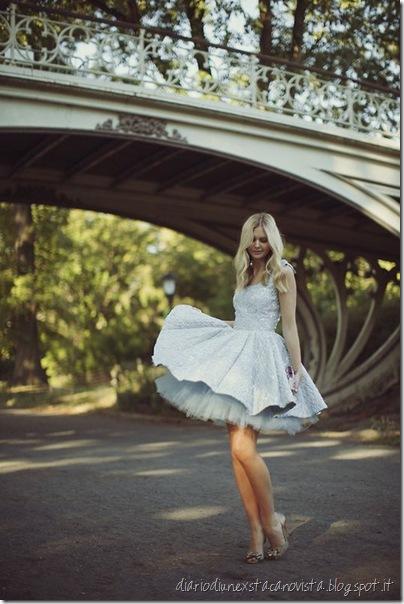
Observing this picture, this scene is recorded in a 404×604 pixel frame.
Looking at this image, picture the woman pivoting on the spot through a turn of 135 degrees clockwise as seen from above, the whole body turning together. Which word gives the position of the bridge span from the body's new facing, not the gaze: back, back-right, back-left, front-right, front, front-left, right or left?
front

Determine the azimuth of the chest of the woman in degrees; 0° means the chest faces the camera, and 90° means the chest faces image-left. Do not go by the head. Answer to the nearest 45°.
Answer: approximately 45°

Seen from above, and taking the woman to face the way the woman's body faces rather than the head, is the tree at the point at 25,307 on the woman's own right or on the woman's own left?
on the woman's own right
